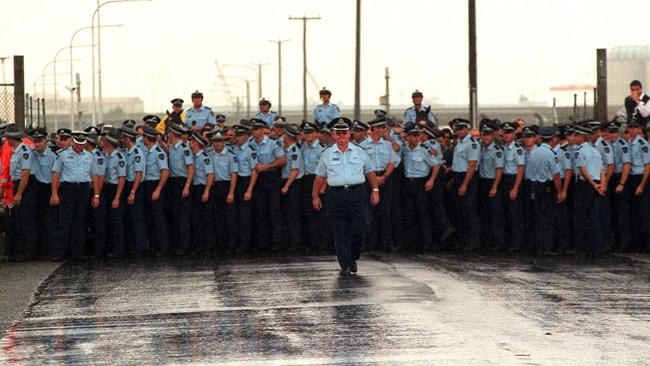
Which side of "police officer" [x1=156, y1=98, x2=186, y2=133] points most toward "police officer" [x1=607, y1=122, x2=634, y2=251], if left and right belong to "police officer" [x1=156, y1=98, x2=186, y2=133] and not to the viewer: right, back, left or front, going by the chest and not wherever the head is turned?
left

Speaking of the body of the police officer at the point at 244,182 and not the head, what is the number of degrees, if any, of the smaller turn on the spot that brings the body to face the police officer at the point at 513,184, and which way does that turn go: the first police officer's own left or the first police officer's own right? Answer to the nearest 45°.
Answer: approximately 135° to the first police officer's own left

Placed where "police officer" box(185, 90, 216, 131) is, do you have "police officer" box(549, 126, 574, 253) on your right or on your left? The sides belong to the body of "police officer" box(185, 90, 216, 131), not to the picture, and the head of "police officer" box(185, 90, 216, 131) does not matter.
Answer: on your left

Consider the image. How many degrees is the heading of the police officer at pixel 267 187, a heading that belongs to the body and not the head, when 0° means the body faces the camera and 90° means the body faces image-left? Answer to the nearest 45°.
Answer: approximately 45°

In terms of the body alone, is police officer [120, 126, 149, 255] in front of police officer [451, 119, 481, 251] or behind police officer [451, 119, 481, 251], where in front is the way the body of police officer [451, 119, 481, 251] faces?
in front

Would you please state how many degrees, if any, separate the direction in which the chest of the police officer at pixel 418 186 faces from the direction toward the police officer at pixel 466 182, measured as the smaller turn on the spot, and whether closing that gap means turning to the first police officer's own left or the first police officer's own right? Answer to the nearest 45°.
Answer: approximately 135° to the first police officer's own left
